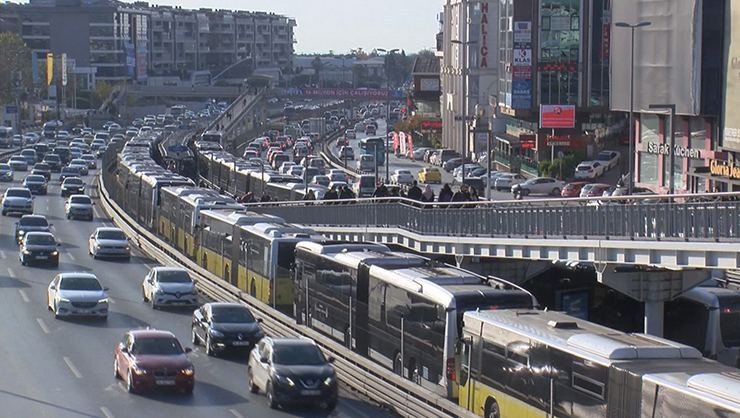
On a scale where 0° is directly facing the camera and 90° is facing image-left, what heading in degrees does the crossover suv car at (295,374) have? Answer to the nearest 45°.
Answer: approximately 315°

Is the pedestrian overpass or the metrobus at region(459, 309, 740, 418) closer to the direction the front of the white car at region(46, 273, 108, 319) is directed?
the metrobus

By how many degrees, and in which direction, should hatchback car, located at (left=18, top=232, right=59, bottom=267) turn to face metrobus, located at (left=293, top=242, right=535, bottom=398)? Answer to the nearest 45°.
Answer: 0° — it already faces it

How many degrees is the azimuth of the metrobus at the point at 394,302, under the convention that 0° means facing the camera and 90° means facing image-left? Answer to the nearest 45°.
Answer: approximately 135°

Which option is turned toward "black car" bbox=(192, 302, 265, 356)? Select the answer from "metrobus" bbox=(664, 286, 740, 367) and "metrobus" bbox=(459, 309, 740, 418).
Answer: "metrobus" bbox=(459, 309, 740, 418)

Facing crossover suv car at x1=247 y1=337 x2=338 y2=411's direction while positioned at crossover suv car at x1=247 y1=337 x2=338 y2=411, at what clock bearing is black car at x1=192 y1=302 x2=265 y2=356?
The black car is roughly at 7 o'clock from the crossover suv car.

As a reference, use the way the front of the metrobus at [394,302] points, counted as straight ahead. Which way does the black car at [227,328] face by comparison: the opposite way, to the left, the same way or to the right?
the opposite way

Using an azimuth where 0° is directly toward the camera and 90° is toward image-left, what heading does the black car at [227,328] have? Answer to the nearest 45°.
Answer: approximately 315°

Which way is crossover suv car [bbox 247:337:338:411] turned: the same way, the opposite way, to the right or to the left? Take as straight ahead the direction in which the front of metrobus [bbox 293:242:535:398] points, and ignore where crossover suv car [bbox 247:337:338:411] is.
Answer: the opposite way

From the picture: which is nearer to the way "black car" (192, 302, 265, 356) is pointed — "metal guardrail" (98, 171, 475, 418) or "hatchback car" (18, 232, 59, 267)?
the metal guardrail
